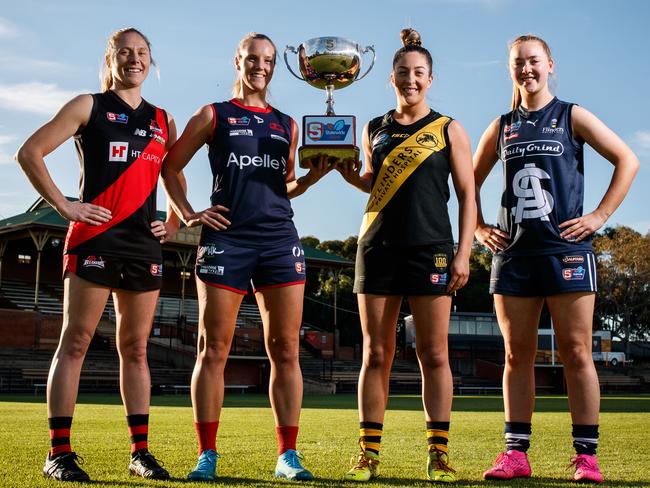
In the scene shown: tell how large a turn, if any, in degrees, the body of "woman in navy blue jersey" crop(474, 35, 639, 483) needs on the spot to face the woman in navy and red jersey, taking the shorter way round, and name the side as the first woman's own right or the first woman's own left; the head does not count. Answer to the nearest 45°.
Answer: approximately 90° to the first woman's own right

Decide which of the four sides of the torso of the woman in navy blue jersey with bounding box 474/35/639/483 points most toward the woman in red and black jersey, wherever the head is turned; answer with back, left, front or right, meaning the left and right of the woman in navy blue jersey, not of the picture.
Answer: right

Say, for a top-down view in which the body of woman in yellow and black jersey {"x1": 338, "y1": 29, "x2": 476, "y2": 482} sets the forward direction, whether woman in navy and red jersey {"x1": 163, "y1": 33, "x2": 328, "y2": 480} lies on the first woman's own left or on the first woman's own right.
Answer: on the first woman's own right

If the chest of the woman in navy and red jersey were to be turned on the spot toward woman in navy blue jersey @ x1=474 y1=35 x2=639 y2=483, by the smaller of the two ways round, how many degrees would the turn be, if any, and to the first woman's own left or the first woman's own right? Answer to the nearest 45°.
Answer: approximately 90° to the first woman's own left

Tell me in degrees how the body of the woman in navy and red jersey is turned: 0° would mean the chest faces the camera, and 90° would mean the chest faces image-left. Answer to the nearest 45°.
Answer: approximately 0°

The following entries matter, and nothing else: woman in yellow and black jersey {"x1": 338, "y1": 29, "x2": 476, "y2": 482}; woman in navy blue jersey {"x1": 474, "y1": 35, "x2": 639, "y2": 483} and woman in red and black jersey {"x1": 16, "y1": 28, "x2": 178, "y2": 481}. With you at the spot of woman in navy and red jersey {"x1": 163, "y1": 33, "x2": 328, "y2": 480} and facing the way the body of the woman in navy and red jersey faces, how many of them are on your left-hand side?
2

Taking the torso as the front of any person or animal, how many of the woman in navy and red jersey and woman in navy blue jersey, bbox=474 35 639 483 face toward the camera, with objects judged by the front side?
2

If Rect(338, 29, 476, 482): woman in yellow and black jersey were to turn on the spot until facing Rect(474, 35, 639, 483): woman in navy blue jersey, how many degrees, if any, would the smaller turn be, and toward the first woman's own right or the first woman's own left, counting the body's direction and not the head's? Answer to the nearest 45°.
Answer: approximately 90° to the first woman's own left

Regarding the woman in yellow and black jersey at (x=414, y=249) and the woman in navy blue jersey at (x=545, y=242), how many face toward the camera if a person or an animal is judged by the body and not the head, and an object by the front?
2
